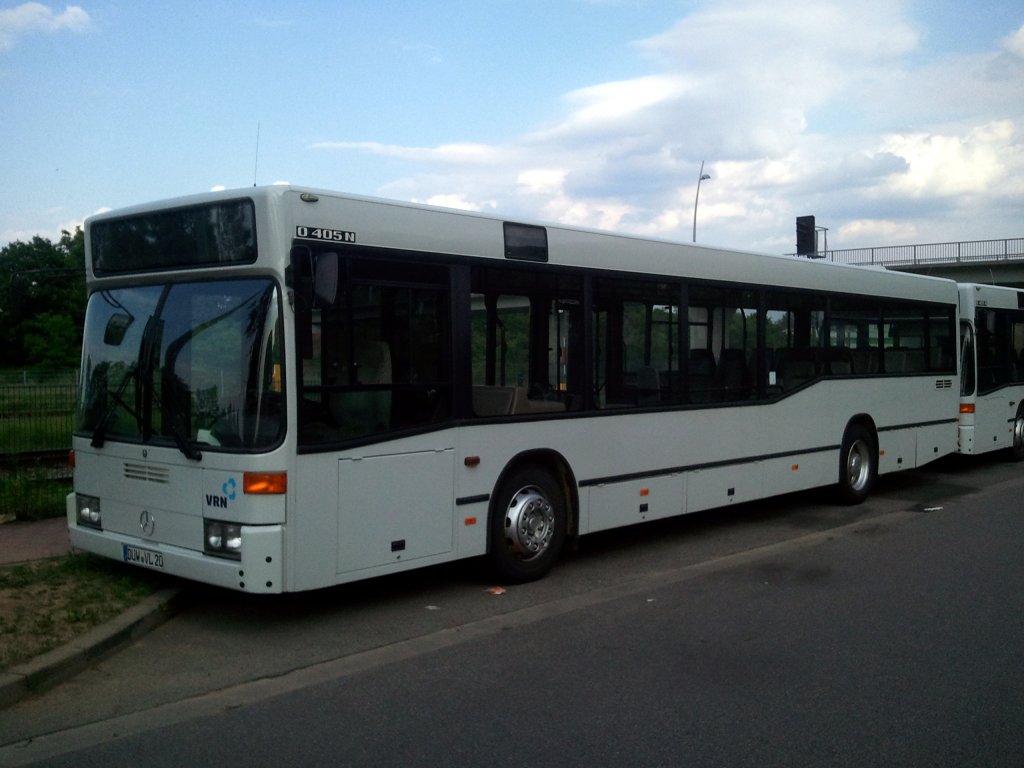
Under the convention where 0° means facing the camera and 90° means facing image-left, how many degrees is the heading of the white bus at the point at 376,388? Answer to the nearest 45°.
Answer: approximately 45°

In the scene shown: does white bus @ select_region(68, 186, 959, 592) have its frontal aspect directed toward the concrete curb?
yes

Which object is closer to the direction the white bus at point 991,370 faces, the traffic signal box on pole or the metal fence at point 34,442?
the metal fence

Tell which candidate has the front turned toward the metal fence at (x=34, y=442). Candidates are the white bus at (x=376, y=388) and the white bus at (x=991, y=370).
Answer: the white bus at (x=991, y=370)

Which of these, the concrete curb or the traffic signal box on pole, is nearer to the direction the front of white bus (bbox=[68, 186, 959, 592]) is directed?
the concrete curb

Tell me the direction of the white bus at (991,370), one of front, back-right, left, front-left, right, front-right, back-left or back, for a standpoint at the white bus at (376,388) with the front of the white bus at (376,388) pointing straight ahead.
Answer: back

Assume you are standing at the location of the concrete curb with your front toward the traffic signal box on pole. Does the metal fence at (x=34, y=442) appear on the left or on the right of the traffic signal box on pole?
left

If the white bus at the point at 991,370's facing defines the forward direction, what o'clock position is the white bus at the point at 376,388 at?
the white bus at the point at 376,388 is roughly at 11 o'clock from the white bus at the point at 991,370.
